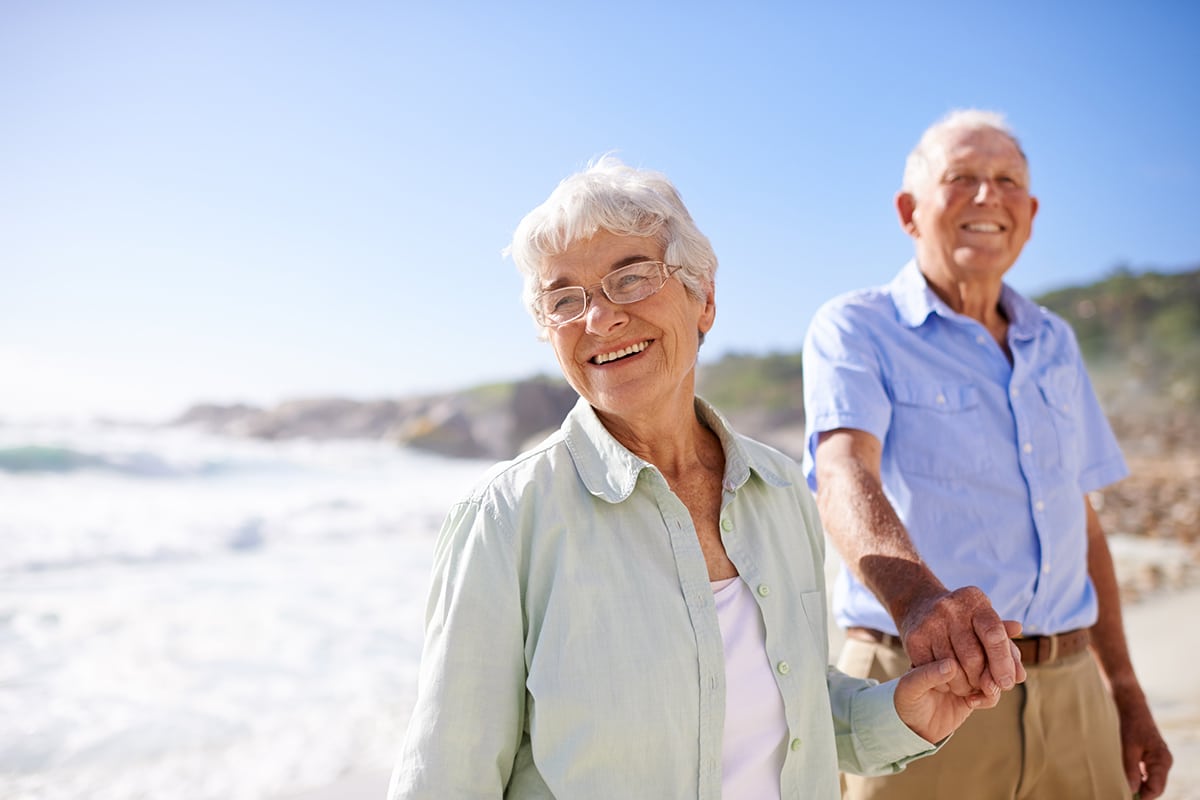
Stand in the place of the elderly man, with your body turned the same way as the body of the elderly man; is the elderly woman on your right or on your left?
on your right

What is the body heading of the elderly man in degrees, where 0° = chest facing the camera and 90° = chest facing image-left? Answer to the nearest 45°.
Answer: approximately 315°

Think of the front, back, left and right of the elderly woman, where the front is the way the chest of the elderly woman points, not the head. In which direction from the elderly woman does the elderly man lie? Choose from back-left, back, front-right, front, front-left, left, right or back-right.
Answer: left

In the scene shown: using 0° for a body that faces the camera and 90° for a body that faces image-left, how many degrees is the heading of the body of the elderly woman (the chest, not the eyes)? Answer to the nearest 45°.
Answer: approximately 315°
